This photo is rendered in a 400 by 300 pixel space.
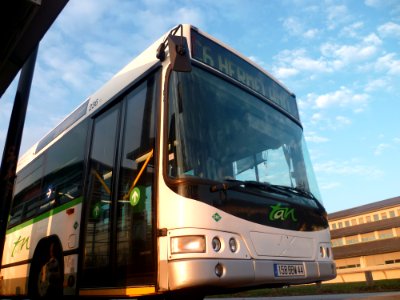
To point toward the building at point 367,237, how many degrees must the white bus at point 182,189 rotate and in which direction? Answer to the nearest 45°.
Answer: approximately 90° to its left

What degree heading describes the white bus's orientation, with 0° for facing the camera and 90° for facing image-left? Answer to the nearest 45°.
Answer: approximately 315°
